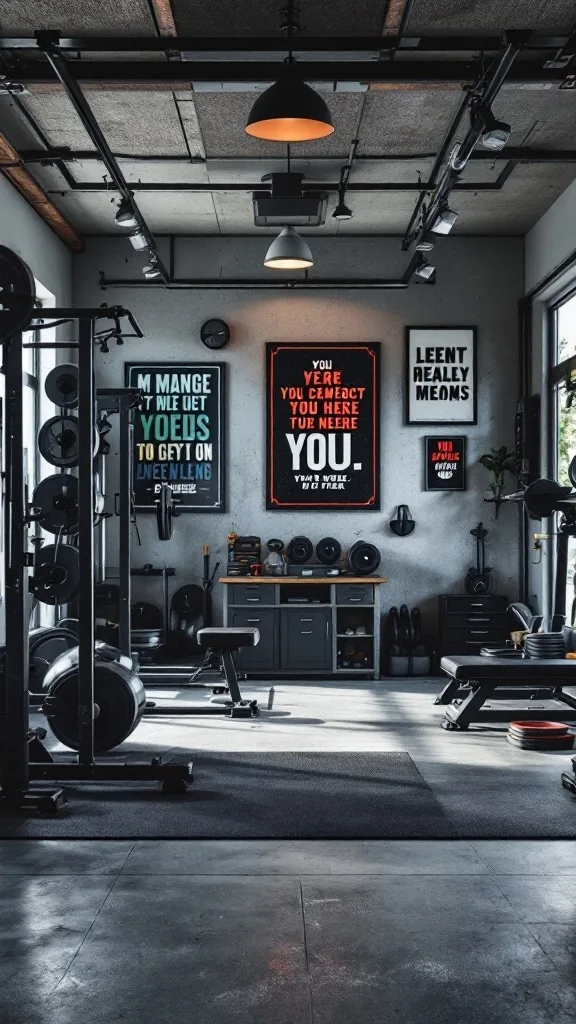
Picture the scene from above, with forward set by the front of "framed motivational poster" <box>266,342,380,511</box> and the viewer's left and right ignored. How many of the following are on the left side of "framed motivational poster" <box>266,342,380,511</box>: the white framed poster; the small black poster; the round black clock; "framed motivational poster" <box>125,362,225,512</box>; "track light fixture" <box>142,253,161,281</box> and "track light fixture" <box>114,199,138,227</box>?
2

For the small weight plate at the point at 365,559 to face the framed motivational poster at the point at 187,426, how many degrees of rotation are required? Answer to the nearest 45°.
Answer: approximately 90° to its right

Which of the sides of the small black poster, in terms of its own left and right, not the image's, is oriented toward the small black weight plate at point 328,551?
right

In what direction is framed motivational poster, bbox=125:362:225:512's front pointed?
toward the camera

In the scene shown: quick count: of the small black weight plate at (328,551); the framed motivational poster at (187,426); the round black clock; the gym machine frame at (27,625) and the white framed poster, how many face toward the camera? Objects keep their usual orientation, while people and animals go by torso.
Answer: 4

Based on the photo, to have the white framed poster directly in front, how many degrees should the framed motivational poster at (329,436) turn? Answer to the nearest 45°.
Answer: approximately 90° to its left

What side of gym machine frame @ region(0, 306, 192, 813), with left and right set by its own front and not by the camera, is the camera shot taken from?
right

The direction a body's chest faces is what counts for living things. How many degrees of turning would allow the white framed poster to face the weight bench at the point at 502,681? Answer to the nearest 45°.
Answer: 0° — it already faces it

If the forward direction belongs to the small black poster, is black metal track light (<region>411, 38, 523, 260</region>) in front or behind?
in front

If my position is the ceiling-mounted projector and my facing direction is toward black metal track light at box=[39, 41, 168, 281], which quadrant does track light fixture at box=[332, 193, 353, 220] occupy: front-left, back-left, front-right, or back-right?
back-left

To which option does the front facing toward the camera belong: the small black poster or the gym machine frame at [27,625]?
the small black poster

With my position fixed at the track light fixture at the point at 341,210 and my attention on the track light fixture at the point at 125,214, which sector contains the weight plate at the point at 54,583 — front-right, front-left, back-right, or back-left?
front-left

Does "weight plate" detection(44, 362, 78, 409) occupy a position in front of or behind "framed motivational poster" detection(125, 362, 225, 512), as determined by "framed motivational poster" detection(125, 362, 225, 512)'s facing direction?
in front

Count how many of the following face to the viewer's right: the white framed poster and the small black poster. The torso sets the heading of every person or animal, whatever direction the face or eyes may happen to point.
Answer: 0
